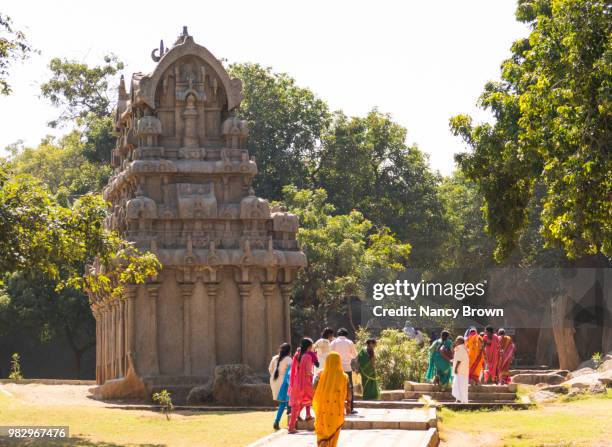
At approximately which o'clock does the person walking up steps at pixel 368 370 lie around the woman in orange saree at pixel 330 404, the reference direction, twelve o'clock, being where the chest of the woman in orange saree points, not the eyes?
The person walking up steps is roughly at 12 o'clock from the woman in orange saree.

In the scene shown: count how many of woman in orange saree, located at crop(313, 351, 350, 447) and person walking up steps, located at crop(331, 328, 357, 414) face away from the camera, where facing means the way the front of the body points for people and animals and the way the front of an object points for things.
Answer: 2

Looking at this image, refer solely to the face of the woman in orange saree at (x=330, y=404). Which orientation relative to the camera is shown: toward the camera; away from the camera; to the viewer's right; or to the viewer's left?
away from the camera

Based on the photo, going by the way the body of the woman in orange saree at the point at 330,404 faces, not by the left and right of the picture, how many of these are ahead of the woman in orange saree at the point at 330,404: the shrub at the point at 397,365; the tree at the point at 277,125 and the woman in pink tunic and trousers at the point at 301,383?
3

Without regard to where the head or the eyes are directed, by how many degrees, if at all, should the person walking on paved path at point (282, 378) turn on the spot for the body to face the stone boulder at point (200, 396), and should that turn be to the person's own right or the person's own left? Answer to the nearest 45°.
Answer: approximately 45° to the person's own left

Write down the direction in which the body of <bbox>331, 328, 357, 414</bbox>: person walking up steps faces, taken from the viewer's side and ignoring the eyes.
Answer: away from the camera

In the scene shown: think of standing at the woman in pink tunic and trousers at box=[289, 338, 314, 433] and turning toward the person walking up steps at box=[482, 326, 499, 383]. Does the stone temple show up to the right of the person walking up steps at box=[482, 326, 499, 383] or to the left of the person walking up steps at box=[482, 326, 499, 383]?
left

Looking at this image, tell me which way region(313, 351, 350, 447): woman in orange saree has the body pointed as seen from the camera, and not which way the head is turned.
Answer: away from the camera

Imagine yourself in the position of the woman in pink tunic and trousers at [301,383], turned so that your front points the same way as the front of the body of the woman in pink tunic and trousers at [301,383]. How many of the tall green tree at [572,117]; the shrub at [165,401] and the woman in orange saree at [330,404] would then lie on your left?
1

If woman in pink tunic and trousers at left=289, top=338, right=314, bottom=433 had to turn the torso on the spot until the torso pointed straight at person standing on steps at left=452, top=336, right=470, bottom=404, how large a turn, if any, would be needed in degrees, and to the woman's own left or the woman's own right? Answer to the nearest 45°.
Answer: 0° — they already face them

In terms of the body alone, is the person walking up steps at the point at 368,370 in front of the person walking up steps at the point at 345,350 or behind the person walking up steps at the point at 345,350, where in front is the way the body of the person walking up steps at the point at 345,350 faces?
in front

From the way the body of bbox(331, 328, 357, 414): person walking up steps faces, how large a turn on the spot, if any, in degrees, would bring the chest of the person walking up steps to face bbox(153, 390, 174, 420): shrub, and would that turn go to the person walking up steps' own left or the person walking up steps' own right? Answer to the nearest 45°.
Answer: approximately 45° to the person walking up steps' own left

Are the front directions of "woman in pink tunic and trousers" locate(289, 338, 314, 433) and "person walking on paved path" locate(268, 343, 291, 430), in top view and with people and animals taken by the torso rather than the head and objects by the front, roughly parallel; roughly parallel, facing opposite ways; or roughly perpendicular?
roughly parallel

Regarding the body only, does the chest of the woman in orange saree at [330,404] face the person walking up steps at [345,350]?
yes

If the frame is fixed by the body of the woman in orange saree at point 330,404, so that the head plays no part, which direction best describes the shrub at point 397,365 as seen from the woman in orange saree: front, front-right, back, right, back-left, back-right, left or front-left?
front

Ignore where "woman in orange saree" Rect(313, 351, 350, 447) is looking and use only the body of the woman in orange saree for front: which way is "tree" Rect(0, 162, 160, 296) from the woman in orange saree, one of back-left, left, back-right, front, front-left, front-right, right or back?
front-left
